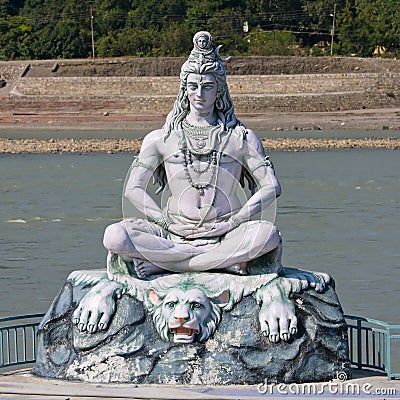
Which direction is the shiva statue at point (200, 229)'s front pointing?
toward the camera

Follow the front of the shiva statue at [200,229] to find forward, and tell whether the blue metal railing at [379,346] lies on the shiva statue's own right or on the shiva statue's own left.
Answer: on the shiva statue's own left
